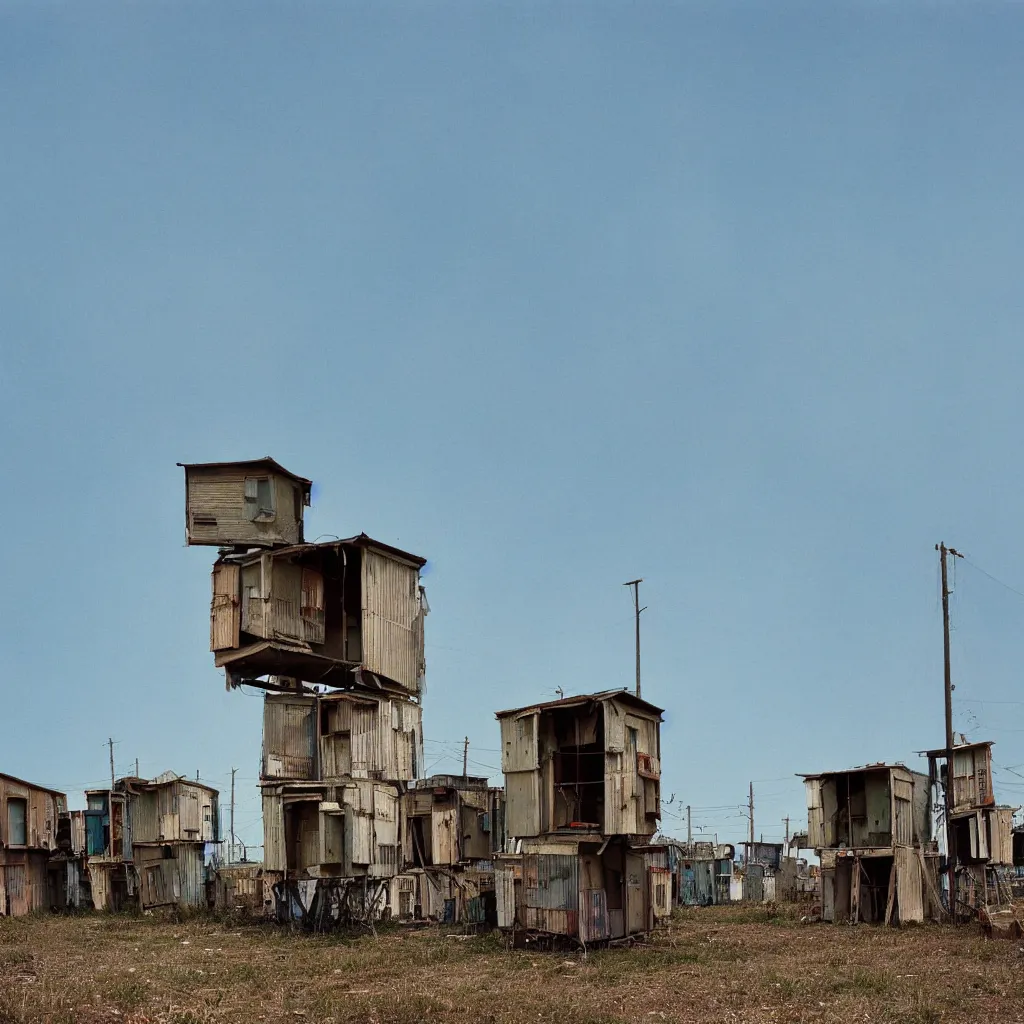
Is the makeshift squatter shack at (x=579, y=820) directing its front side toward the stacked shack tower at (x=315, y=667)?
no

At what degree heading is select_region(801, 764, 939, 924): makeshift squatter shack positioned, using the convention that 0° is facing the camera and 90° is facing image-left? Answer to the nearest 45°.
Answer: approximately 45°

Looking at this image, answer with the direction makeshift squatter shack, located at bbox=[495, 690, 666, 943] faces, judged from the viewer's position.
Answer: facing the viewer and to the left of the viewer

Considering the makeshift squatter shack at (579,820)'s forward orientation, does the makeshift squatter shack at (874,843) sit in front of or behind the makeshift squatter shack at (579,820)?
behind

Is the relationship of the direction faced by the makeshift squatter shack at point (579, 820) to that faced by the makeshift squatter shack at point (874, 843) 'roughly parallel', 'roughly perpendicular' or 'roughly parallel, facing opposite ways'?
roughly parallel

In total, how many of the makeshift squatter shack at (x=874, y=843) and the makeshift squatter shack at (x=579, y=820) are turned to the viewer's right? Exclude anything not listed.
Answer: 0
